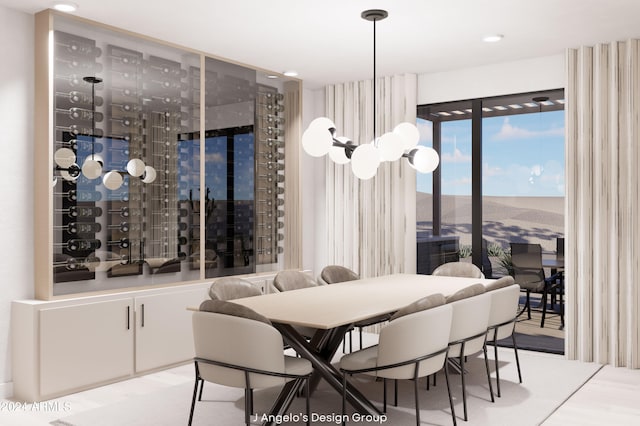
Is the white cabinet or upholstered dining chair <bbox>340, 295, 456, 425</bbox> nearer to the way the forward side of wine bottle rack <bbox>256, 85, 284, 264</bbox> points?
the upholstered dining chair

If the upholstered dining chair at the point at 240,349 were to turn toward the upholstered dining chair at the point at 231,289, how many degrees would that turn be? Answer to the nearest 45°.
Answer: approximately 45° to its left

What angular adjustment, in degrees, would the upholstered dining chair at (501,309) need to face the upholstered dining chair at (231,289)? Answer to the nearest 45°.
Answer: approximately 45° to its left

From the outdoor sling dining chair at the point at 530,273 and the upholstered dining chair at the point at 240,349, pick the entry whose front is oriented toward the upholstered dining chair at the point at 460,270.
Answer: the upholstered dining chair at the point at 240,349

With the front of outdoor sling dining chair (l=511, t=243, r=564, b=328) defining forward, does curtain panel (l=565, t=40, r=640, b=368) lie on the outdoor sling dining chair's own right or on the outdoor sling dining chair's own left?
on the outdoor sling dining chair's own right

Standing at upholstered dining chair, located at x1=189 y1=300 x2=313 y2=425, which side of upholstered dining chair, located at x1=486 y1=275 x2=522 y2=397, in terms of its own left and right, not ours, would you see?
left

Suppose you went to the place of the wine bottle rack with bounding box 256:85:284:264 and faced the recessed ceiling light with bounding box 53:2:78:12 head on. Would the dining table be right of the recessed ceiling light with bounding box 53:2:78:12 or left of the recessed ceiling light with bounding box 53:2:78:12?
left

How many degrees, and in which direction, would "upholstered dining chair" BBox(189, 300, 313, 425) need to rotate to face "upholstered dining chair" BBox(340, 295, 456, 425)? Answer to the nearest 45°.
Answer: approximately 45° to its right

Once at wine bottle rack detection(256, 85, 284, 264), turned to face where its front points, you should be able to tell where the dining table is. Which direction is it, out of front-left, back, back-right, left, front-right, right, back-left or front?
front-right
